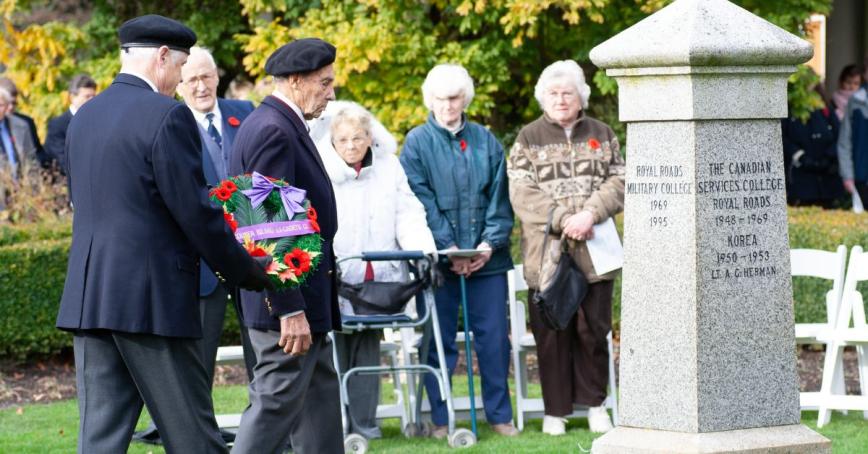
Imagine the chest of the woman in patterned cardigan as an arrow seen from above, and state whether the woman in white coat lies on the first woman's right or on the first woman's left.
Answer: on the first woman's right

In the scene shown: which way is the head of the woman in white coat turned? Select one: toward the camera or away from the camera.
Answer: toward the camera

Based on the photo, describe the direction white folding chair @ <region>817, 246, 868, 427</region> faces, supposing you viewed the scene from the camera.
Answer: facing the viewer and to the left of the viewer

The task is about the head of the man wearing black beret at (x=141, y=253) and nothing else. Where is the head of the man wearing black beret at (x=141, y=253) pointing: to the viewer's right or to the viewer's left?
to the viewer's right

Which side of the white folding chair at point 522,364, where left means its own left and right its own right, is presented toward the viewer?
front

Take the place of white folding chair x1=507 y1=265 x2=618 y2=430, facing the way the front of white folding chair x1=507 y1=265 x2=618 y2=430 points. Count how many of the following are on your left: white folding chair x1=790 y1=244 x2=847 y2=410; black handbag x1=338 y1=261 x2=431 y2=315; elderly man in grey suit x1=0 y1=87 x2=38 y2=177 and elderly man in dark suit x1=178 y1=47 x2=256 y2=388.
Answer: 1

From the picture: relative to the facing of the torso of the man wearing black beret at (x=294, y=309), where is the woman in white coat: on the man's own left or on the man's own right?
on the man's own left

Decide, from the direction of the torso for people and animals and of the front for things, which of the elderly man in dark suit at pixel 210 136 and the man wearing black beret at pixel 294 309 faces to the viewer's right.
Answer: the man wearing black beret

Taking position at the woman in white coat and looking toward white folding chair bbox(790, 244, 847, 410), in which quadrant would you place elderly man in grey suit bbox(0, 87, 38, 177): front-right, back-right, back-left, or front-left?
back-left

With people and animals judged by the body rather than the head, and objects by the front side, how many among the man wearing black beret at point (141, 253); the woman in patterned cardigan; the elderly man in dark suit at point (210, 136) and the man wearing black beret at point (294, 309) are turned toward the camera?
2

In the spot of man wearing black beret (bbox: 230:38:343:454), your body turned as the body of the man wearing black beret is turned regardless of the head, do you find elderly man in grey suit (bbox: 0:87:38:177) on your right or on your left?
on your left

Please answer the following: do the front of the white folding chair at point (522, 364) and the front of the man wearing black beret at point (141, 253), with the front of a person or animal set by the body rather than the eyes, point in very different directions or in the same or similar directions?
very different directions

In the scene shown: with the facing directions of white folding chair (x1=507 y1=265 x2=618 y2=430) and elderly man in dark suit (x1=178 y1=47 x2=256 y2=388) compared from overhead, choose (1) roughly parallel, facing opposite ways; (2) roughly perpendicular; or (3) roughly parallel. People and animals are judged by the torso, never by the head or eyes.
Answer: roughly parallel

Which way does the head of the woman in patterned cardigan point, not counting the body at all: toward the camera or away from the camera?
toward the camera

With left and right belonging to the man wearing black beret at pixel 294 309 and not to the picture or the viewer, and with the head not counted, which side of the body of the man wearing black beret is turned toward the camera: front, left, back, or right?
right

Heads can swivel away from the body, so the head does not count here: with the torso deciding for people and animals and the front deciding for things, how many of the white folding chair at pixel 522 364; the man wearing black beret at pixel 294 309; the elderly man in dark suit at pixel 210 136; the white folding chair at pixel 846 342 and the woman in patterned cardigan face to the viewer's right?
1

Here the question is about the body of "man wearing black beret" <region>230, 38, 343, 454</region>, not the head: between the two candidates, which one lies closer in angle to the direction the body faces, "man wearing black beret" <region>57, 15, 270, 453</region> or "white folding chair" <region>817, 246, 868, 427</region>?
the white folding chair
